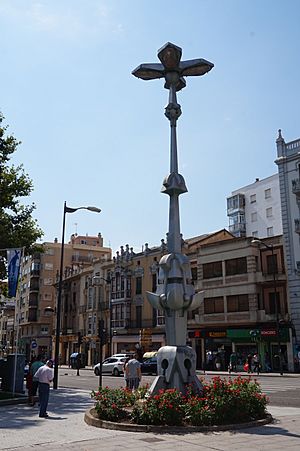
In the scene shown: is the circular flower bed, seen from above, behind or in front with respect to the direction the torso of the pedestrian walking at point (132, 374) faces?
behind

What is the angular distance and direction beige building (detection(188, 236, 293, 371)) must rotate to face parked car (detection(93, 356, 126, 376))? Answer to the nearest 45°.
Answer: approximately 45° to its right

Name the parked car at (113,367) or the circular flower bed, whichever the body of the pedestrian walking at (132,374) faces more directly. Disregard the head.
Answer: the parked car

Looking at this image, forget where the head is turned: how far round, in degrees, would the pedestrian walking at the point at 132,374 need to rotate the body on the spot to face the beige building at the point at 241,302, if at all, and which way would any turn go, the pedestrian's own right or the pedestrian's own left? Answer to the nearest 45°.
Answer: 0° — they already face it

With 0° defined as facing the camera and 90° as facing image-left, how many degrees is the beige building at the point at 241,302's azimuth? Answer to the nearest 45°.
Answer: approximately 45°

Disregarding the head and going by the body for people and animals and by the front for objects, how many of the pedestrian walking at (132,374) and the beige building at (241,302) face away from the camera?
1

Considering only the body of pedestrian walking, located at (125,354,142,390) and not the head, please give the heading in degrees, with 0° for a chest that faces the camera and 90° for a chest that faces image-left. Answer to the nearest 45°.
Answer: approximately 180°

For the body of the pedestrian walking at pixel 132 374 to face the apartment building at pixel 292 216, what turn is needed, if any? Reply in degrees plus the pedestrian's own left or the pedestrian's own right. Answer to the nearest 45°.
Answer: approximately 45° to the pedestrian's own right
